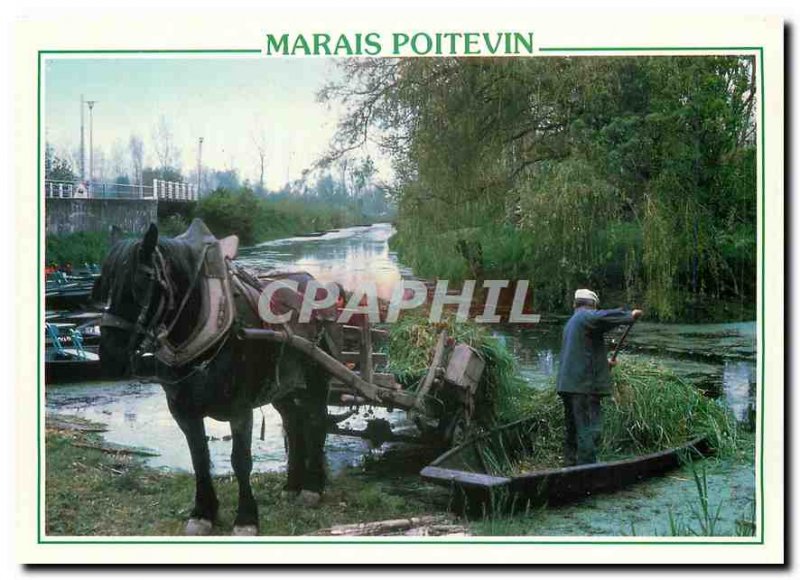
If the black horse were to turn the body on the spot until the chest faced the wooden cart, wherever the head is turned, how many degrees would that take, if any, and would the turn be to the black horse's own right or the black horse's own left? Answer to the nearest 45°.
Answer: approximately 180°

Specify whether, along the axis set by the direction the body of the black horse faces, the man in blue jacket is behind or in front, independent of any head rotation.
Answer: behind

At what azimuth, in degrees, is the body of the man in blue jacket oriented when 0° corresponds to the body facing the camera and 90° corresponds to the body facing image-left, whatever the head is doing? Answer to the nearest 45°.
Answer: approximately 225°
